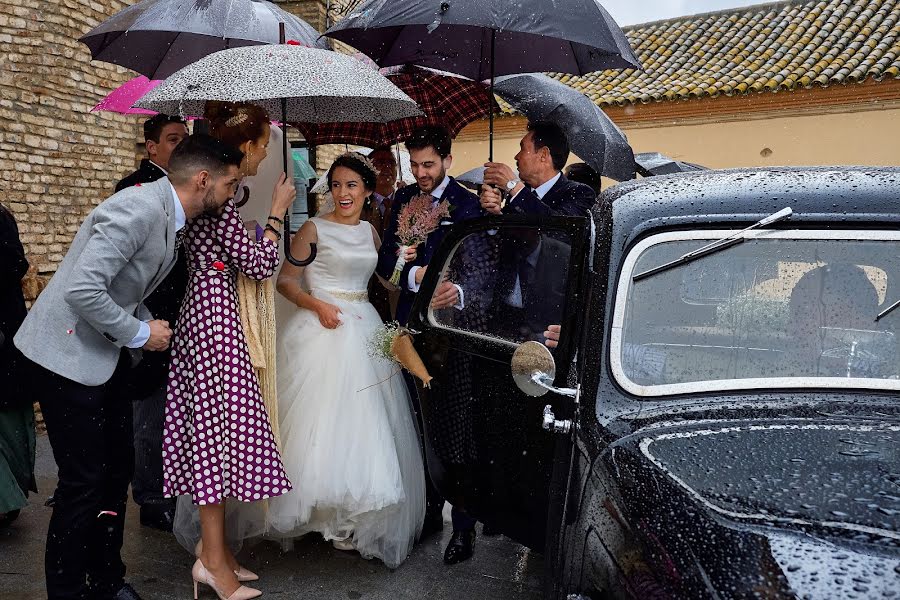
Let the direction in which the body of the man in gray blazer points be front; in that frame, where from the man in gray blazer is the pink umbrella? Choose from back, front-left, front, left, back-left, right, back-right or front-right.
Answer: left

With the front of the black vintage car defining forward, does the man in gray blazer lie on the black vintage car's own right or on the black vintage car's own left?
on the black vintage car's own right

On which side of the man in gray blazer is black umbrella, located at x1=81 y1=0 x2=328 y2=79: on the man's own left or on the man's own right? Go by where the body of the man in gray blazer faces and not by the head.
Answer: on the man's own left

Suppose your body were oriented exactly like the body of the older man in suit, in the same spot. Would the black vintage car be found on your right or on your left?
on your left

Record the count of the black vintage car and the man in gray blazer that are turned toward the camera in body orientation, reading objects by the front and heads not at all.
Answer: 1

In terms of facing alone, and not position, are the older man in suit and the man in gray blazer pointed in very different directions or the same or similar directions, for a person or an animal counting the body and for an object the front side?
very different directions

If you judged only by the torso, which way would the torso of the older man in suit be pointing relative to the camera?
to the viewer's left

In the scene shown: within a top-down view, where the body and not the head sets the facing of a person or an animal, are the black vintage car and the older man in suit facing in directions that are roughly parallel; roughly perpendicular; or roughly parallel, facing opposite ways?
roughly perpendicular

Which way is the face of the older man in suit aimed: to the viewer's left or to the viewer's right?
to the viewer's left

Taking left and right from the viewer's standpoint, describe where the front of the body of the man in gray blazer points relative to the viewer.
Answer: facing to the right of the viewer

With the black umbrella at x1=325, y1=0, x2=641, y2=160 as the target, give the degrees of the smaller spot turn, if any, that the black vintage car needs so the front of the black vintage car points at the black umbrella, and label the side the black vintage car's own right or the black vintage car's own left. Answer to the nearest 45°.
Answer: approximately 135° to the black vintage car's own right

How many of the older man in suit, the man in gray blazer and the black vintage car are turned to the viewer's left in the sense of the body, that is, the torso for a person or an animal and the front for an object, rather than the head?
1

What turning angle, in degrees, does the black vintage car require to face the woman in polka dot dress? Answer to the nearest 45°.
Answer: approximately 90° to its right
